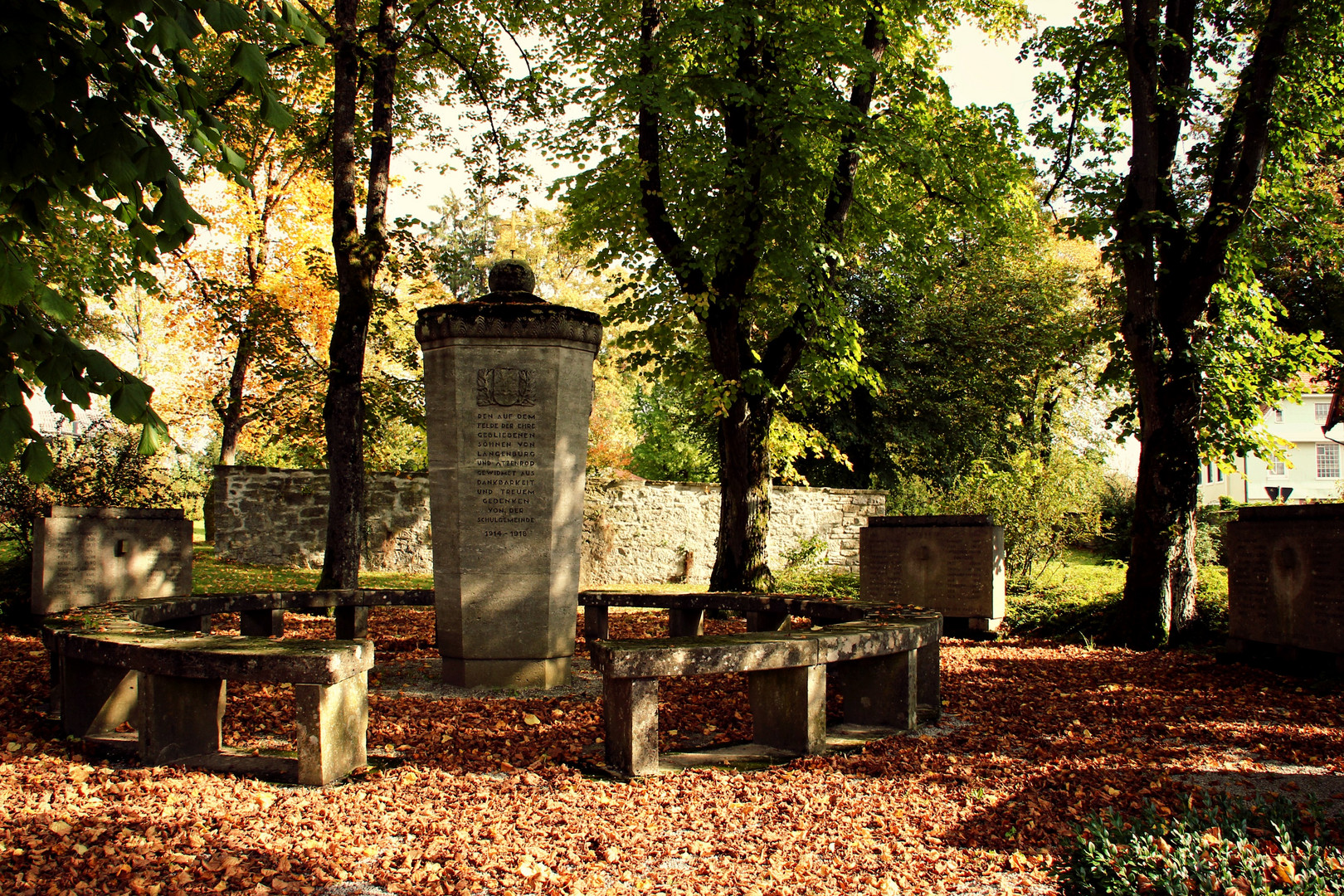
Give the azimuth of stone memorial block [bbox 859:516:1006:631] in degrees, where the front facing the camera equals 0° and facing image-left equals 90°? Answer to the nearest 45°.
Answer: approximately 0°

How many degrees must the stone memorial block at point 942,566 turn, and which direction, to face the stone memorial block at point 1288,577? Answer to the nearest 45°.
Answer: approximately 45° to its left

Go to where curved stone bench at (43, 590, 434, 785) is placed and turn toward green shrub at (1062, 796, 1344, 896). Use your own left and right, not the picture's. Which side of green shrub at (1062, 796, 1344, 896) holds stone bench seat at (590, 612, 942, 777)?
left

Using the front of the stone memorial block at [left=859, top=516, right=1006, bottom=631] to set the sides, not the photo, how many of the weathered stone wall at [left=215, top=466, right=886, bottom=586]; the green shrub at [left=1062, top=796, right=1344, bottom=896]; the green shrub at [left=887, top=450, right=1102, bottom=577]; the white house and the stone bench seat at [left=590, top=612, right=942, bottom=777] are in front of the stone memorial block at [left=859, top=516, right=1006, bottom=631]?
2

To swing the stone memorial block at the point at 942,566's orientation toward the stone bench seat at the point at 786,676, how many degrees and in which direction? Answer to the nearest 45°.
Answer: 0° — it already faces it

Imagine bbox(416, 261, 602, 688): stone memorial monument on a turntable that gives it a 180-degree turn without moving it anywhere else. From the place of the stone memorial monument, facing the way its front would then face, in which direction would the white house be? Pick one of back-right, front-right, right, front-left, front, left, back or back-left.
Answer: front-right

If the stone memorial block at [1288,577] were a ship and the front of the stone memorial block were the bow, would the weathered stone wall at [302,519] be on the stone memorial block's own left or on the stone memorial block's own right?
on the stone memorial block's own right

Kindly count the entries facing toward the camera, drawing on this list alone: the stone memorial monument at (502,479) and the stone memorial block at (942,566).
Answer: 2

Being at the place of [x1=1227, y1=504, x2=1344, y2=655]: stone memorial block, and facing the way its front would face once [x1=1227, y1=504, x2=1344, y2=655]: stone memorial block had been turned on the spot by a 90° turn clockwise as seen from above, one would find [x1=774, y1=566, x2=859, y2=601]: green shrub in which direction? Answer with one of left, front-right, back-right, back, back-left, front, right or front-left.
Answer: front-right

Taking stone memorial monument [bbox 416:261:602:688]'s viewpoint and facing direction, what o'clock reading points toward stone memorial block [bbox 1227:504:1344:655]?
The stone memorial block is roughly at 9 o'clock from the stone memorial monument.
